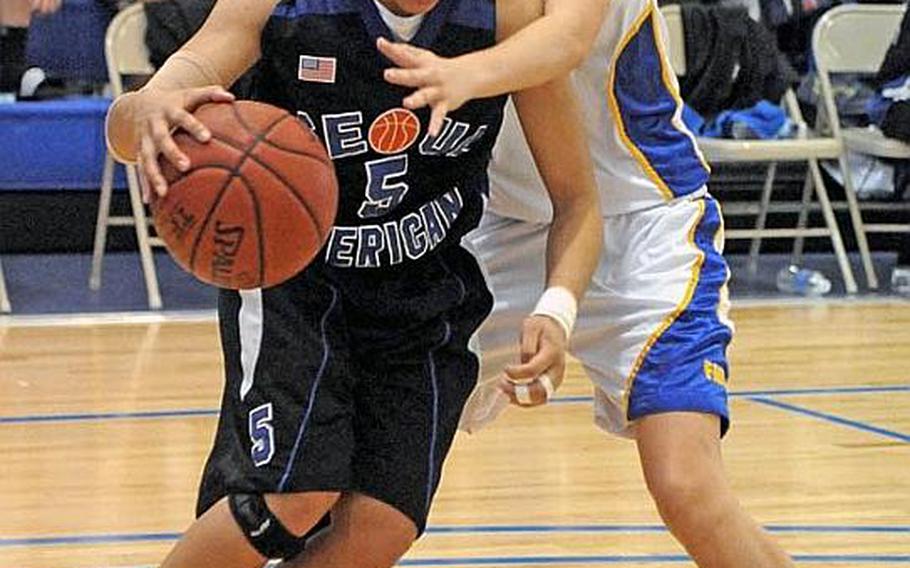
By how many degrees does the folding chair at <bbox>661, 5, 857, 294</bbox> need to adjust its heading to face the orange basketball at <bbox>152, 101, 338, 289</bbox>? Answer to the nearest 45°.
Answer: approximately 90° to its right

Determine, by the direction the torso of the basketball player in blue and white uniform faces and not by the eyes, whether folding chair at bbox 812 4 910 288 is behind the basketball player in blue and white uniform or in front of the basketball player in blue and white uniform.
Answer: behind

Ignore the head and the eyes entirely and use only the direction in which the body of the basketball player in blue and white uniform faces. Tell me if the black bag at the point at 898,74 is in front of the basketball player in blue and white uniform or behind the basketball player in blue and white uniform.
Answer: behind

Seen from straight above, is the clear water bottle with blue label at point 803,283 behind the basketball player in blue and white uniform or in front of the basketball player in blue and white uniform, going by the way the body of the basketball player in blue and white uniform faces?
behind

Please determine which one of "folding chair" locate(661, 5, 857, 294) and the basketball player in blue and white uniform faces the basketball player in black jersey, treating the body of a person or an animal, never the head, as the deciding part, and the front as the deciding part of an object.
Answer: the basketball player in blue and white uniform

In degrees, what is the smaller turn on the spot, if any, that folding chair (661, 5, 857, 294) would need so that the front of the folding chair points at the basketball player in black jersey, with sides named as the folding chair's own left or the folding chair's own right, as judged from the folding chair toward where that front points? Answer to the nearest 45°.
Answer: approximately 90° to the folding chair's own right

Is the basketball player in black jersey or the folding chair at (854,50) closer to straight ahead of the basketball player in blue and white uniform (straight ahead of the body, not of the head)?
the basketball player in black jersey

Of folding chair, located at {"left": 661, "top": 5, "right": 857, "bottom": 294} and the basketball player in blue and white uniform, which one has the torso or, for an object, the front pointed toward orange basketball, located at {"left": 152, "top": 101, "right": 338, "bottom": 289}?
the basketball player in blue and white uniform

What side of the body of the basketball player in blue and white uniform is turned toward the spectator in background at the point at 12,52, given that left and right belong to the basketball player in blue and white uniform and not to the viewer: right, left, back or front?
right

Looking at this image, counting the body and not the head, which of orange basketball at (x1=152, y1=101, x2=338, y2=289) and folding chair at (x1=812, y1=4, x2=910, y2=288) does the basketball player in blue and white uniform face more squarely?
the orange basketball

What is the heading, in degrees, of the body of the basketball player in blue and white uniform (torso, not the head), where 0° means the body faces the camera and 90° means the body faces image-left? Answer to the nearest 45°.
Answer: approximately 45°
